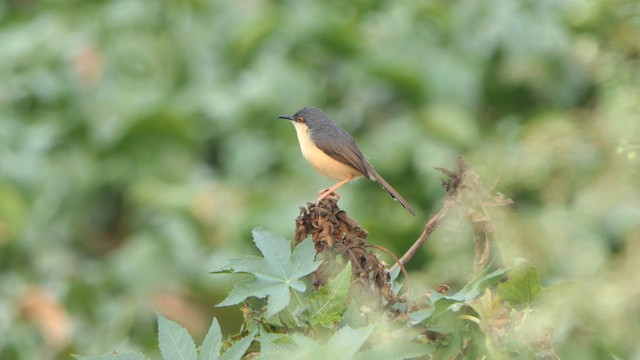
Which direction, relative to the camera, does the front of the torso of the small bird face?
to the viewer's left

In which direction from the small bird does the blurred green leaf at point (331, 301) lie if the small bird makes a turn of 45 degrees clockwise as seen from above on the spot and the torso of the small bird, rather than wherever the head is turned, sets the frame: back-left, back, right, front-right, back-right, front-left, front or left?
back-left

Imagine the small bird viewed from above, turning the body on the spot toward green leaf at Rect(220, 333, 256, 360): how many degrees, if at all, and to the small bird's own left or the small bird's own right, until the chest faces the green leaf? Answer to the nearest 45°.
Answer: approximately 90° to the small bird's own left

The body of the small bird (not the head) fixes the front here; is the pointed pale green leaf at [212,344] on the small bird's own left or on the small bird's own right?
on the small bird's own left
